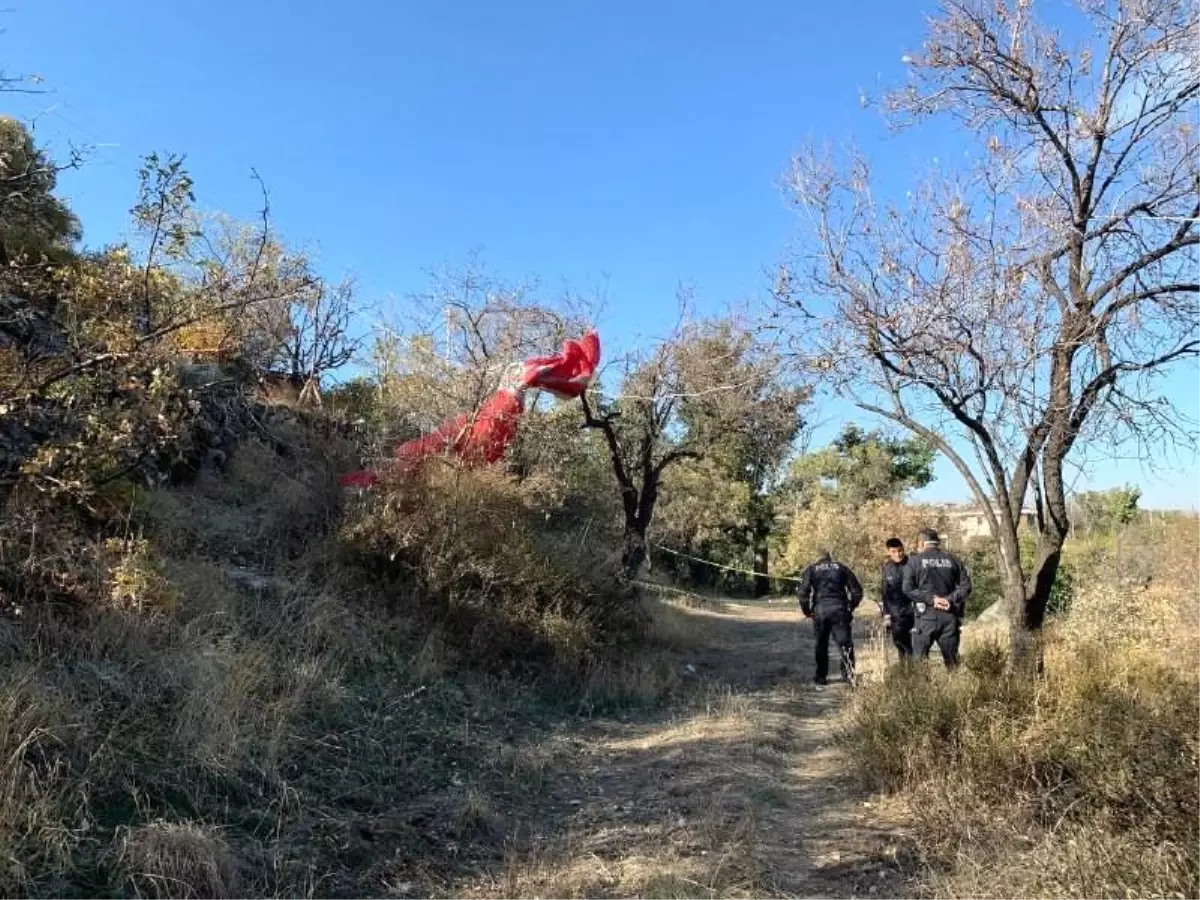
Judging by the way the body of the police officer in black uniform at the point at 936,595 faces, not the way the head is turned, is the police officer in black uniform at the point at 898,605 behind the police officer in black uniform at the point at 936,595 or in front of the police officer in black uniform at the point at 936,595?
in front

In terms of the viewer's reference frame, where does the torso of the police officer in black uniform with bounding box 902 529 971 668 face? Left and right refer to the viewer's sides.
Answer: facing away from the viewer

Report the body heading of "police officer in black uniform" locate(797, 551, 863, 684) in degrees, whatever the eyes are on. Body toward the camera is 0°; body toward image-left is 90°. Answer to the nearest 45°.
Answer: approximately 180°

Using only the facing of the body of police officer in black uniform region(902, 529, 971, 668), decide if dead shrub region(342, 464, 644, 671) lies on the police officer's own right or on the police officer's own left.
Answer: on the police officer's own left

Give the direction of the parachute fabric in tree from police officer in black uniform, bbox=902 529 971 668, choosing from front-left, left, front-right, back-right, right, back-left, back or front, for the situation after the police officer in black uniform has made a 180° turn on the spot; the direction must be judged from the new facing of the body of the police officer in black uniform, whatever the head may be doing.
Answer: right

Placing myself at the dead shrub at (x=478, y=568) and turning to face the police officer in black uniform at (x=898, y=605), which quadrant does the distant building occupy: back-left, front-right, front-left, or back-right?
front-left

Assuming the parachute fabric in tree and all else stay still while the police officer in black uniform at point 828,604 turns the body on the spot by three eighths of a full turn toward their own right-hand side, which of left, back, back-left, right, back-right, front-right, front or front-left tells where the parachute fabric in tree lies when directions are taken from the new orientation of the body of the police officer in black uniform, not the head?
back-right

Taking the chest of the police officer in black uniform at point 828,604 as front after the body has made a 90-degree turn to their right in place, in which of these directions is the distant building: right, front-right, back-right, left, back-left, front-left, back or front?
left

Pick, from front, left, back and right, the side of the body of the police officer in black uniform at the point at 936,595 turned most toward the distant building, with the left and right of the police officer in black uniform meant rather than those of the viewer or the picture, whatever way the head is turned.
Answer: front
